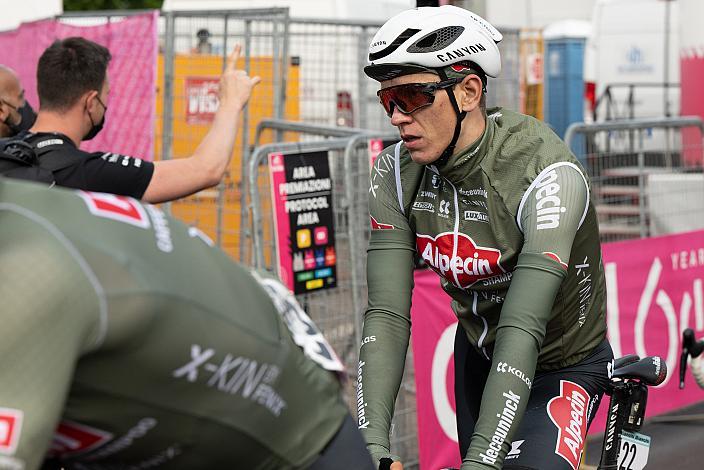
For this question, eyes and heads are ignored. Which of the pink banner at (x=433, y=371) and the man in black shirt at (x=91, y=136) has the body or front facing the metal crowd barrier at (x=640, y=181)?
the man in black shirt

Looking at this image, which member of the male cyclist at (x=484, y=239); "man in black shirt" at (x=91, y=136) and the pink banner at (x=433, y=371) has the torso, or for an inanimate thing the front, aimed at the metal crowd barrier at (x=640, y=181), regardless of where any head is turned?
the man in black shirt

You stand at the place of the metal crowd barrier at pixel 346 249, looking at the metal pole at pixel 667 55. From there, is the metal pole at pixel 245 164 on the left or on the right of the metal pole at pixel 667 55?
left

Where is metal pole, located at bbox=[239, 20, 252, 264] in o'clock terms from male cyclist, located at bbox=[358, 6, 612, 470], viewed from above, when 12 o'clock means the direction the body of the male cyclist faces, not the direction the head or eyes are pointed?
The metal pole is roughly at 4 o'clock from the male cyclist.

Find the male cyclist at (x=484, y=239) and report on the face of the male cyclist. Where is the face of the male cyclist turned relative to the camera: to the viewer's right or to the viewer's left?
to the viewer's left

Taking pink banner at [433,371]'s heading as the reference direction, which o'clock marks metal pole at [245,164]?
The metal pole is roughly at 5 o'clock from the pink banner.

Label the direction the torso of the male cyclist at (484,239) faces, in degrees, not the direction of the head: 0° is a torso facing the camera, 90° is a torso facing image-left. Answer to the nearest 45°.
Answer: approximately 45°

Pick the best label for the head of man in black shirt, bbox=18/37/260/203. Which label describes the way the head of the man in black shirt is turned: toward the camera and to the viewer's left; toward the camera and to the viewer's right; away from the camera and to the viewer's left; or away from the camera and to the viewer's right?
away from the camera and to the viewer's right

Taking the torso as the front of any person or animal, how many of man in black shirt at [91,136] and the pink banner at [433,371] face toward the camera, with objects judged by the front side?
1

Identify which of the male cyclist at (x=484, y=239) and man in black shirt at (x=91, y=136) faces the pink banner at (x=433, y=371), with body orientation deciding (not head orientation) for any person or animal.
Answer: the man in black shirt

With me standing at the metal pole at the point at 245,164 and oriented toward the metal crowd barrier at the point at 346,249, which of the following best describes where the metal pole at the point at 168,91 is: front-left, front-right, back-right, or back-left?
back-right

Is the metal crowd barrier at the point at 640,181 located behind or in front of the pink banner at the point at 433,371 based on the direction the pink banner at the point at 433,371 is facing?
behind

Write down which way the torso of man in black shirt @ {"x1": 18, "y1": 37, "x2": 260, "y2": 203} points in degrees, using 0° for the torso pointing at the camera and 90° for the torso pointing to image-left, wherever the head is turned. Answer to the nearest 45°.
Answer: approximately 225°
